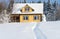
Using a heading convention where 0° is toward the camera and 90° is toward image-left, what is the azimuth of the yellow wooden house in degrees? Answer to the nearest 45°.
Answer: approximately 0°
